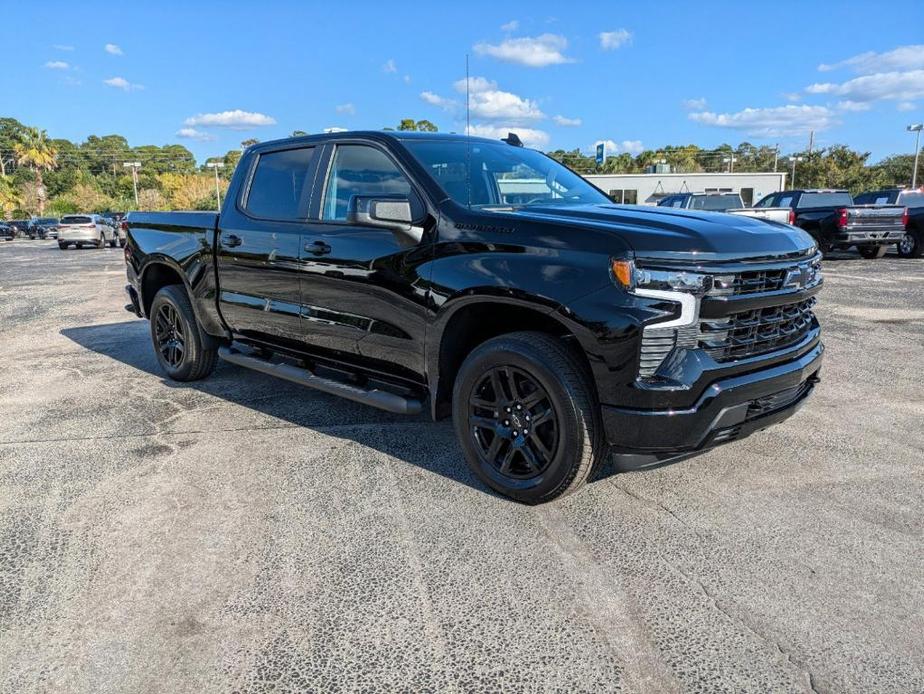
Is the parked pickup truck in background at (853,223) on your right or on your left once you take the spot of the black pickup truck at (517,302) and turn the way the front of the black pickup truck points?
on your left

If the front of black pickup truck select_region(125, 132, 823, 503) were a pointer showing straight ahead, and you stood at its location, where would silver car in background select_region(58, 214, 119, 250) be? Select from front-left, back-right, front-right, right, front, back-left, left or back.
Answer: back

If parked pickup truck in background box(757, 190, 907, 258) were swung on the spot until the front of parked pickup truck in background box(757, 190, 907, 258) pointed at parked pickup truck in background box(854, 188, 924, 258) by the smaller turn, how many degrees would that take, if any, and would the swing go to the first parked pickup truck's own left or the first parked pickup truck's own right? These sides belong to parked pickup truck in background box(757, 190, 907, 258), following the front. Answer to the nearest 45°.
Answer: approximately 90° to the first parked pickup truck's own right

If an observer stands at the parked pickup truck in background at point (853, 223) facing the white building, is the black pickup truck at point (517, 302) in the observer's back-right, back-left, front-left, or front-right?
back-left

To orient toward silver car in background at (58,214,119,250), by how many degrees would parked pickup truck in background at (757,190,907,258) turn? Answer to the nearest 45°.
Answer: approximately 45° to its left

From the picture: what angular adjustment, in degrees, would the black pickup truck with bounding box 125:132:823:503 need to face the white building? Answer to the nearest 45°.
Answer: approximately 135° to its left

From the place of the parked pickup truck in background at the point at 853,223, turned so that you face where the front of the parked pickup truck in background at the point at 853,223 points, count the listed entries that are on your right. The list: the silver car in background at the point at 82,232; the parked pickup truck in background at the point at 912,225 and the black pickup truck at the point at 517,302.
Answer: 1

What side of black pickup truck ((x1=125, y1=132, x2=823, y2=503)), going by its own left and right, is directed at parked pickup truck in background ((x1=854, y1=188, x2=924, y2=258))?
left

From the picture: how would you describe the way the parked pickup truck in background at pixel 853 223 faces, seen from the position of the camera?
facing away from the viewer and to the left of the viewer
